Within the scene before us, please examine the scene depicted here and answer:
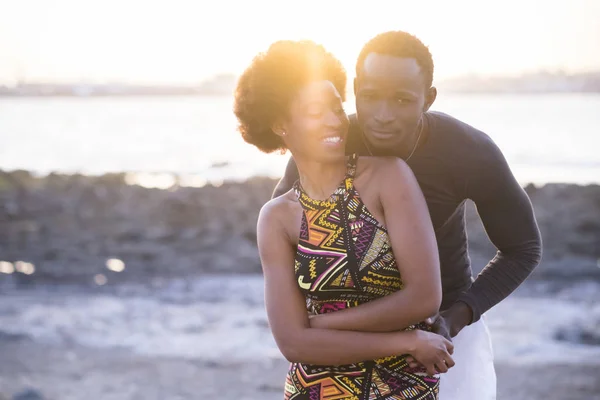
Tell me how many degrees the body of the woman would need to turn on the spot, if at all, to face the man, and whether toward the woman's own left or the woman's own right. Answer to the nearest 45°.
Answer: approximately 135° to the woman's own left

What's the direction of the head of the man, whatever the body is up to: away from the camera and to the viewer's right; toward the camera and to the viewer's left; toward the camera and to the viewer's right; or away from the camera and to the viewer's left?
toward the camera and to the viewer's left

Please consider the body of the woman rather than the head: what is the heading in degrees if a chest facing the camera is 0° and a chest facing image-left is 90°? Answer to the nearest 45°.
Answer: approximately 0°
